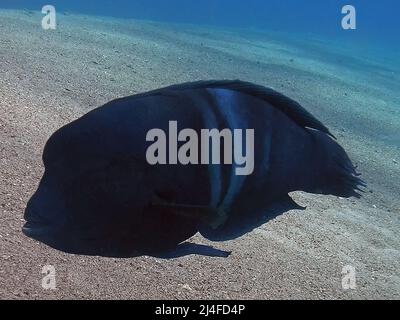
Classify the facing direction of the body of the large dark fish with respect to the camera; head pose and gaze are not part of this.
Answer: to the viewer's left
